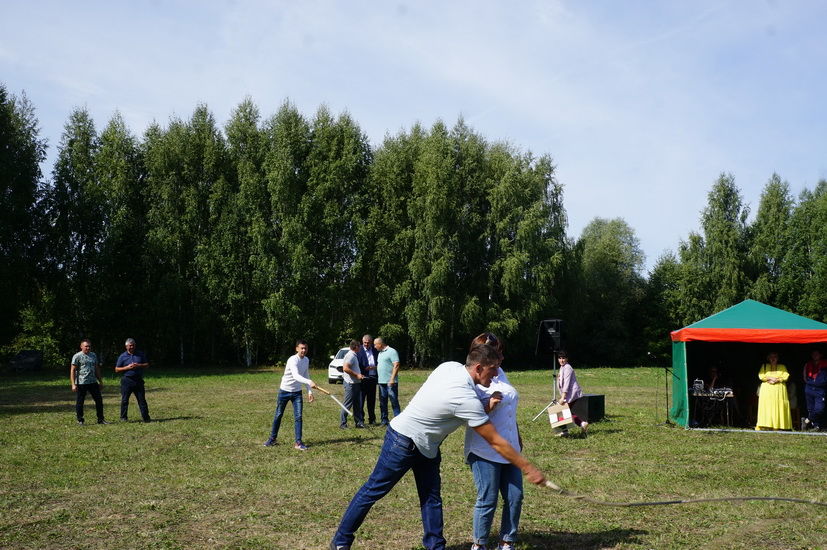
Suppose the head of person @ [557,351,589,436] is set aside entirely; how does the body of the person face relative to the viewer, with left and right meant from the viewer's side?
facing the viewer and to the left of the viewer

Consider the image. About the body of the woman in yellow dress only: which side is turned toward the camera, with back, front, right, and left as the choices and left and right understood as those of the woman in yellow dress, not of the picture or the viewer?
front

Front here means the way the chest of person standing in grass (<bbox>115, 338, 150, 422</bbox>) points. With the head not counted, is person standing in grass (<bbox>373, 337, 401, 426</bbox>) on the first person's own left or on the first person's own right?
on the first person's own left

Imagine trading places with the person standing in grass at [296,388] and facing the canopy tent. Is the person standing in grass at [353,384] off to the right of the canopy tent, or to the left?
left

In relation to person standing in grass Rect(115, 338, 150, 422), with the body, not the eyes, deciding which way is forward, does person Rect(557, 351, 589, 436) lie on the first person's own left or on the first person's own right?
on the first person's own left

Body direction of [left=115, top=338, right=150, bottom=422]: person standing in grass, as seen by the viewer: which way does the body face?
toward the camera

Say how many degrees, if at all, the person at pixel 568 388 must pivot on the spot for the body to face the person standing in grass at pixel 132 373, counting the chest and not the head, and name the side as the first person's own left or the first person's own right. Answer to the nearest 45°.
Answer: approximately 45° to the first person's own right

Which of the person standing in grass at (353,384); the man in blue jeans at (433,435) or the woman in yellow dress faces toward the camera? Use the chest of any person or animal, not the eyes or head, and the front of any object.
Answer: the woman in yellow dress

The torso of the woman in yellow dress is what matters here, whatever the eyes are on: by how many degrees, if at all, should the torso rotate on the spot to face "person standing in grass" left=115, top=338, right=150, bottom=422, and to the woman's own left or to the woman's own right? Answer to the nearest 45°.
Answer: approximately 45° to the woman's own right

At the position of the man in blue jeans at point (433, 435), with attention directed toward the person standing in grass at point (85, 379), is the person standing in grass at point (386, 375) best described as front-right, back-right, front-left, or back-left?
front-right

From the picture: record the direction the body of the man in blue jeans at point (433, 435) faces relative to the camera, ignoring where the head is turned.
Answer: to the viewer's right

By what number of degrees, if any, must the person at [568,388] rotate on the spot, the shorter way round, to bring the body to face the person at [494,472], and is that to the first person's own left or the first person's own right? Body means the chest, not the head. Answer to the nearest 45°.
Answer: approximately 45° to the first person's own left
